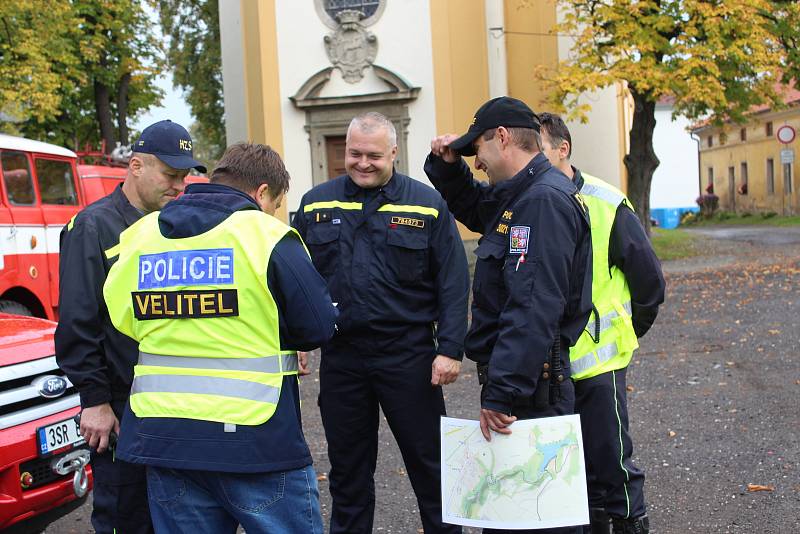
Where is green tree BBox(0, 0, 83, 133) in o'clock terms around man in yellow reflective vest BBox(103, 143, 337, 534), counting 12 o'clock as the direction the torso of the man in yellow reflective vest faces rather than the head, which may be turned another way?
The green tree is roughly at 10 o'clock from the man in yellow reflective vest.

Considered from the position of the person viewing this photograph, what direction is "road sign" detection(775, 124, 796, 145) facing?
facing the viewer

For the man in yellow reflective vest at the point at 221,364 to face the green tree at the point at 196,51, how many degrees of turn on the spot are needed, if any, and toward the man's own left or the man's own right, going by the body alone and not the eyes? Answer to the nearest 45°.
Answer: approximately 45° to the man's own left

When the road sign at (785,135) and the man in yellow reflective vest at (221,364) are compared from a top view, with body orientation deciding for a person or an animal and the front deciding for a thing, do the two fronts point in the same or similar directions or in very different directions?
very different directions

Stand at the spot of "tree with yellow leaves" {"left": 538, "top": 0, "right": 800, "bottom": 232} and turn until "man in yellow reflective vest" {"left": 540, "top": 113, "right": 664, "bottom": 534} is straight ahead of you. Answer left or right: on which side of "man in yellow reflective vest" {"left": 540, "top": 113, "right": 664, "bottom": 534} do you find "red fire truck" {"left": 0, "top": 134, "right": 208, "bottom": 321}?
right

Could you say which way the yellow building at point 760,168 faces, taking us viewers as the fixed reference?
facing the viewer and to the left of the viewer

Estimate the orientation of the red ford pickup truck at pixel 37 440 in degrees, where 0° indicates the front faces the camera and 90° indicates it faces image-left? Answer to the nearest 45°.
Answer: approximately 315°

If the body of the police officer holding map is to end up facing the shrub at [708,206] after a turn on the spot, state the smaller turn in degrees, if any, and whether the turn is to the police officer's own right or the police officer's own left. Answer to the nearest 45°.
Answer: approximately 90° to the police officer's own right

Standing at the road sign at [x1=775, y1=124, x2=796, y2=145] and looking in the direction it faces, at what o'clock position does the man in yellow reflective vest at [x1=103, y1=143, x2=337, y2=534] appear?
The man in yellow reflective vest is roughly at 12 o'clock from the road sign.

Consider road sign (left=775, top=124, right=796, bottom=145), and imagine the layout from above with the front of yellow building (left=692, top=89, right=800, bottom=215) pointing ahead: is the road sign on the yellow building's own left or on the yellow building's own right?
on the yellow building's own left

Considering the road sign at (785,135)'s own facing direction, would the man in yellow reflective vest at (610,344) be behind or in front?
in front

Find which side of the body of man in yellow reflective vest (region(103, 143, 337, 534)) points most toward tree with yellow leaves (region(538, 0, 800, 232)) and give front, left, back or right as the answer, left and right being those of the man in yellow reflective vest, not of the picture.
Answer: front

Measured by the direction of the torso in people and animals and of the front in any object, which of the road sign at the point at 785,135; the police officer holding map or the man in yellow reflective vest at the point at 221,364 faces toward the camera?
the road sign

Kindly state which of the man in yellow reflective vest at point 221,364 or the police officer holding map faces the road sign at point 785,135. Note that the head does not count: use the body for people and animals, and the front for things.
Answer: the man in yellow reflective vest

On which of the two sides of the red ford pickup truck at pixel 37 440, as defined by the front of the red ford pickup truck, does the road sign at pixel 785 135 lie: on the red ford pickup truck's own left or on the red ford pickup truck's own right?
on the red ford pickup truck's own left

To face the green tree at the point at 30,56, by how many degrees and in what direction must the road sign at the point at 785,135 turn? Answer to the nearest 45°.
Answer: approximately 45° to its right

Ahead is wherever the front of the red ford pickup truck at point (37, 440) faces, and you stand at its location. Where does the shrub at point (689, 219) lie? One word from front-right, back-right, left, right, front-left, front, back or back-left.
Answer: left

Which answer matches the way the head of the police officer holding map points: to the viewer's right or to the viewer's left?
to the viewer's left

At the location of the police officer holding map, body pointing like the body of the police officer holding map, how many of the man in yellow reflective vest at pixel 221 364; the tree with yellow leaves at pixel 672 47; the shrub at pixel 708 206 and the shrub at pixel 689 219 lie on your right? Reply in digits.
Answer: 3
